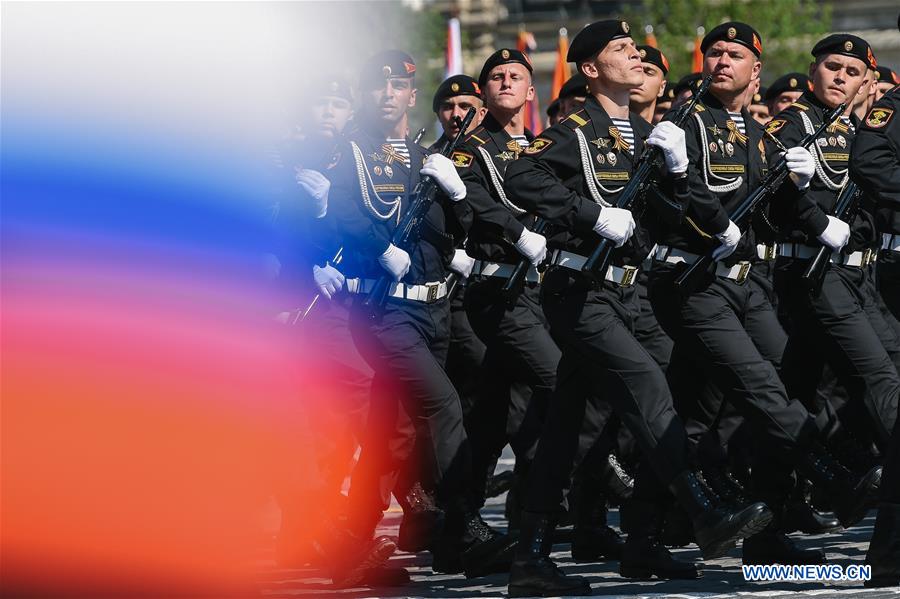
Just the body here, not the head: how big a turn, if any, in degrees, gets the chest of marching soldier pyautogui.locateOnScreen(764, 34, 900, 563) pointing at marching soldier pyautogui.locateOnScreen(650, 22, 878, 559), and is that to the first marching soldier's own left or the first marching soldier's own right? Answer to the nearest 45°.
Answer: approximately 90° to the first marching soldier's own right

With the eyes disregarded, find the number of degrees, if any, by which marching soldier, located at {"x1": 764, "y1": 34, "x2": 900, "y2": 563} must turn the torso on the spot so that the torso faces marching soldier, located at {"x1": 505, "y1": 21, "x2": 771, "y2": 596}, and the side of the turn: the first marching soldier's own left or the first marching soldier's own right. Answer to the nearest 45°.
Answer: approximately 90° to the first marching soldier's own right
